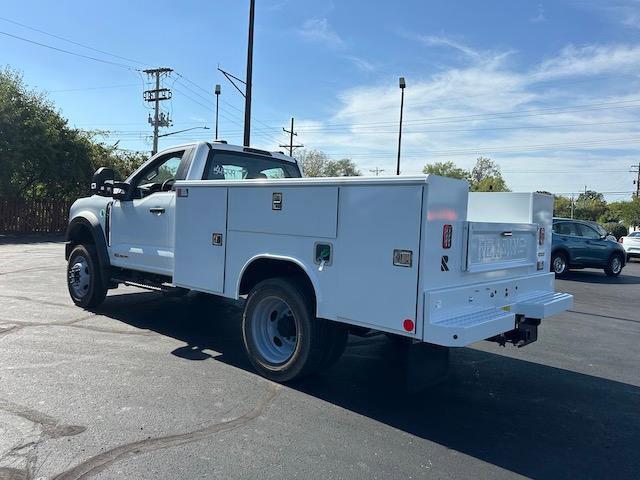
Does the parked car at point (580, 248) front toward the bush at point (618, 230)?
no

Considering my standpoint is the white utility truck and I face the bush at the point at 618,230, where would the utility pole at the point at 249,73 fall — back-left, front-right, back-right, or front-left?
front-left

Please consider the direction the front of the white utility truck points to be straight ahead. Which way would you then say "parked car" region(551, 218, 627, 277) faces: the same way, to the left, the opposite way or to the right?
the opposite way

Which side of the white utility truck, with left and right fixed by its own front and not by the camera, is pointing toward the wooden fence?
front

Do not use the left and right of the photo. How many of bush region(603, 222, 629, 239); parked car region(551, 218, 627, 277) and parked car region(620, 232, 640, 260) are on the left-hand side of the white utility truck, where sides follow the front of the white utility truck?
0

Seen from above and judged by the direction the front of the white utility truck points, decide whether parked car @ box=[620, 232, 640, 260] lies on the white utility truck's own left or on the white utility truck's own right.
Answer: on the white utility truck's own right

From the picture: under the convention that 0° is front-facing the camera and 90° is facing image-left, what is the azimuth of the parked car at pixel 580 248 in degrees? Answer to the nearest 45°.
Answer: approximately 270°

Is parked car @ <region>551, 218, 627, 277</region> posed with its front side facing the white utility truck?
no

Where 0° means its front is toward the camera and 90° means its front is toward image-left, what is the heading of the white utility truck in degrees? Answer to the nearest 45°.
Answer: approximately 135°

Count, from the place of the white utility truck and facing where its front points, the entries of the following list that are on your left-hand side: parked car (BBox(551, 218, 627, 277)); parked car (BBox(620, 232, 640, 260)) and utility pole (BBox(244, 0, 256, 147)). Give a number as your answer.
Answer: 0

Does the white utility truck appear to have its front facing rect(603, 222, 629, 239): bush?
no

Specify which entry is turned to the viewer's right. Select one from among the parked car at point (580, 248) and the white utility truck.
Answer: the parked car
